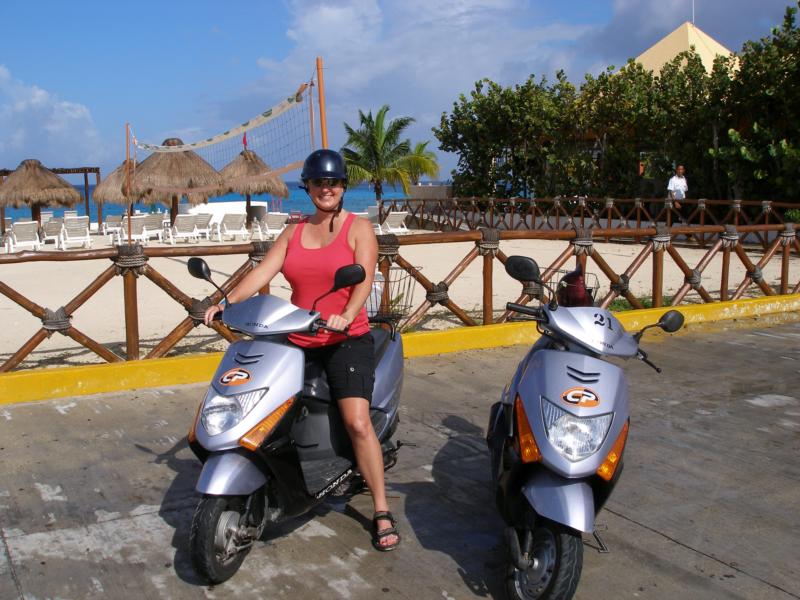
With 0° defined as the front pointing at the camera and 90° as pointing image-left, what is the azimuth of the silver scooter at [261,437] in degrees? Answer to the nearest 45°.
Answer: approximately 45°

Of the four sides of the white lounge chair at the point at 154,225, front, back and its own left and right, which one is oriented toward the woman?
back

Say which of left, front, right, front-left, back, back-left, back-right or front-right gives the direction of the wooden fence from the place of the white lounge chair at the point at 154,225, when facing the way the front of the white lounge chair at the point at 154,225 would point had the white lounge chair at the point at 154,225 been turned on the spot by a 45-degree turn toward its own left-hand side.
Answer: back-left

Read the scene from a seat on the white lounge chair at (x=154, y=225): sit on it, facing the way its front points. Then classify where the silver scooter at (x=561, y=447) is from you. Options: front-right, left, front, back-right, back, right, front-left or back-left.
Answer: back

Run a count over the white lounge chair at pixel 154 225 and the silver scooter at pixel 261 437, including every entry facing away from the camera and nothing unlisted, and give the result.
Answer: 1

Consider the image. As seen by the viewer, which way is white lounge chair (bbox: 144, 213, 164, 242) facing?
away from the camera

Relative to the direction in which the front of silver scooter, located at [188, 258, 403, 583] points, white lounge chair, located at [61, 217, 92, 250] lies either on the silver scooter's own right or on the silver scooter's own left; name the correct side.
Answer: on the silver scooter's own right

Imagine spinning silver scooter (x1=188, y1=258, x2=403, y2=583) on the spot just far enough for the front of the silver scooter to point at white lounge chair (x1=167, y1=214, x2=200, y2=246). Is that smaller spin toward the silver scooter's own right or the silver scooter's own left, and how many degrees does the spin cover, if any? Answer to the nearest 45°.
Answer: approximately 135° to the silver scooter's own right

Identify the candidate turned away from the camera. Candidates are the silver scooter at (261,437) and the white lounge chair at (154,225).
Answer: the white lounge chair

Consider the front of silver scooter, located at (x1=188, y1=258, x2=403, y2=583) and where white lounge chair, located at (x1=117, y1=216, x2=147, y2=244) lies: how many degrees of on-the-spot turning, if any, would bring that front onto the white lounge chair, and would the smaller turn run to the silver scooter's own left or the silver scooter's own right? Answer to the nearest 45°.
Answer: approximately 135° to the silver scooter's own right

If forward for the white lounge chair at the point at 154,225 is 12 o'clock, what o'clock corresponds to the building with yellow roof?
The building with yellow roof is roughly at 3 o'clock from the white lounge chair.

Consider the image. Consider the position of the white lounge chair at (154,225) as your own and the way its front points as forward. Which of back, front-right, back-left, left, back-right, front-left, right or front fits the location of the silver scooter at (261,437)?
back
